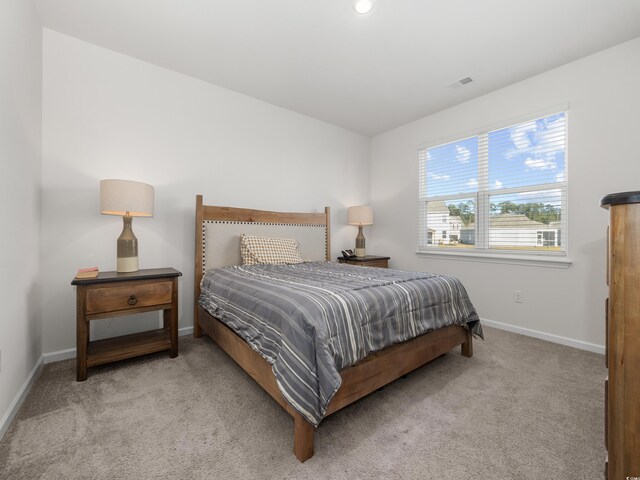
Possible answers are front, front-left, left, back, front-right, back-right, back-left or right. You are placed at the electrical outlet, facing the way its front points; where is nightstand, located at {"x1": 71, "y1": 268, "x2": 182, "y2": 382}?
front-right

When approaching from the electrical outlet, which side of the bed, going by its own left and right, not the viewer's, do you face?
left

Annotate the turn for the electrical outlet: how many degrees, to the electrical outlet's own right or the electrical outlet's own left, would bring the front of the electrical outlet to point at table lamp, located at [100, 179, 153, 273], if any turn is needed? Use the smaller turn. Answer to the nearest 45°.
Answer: approximately 45° to the electrical outlet's own right

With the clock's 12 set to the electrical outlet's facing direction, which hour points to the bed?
The bed is roughly at 1 o'clock from the electrical outlet.

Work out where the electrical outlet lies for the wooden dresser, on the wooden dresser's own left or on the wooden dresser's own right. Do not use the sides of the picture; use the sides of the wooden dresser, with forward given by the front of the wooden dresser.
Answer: on the wooden dresser's own right

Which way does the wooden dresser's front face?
to the viewer's left

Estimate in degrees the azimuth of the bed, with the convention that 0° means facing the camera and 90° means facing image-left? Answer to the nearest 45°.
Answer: approximately 315°

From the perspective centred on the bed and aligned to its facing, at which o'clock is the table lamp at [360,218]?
The table lamp is roughly at 8 o'clock from the bed.

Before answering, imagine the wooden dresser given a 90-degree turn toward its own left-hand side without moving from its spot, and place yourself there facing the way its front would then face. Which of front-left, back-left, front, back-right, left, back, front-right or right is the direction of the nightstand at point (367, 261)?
back-right
